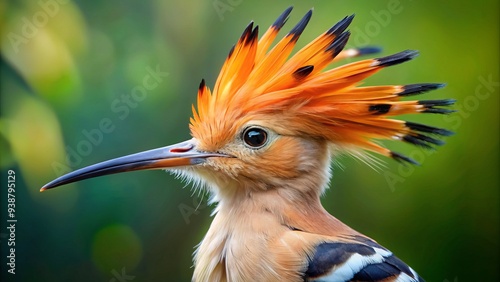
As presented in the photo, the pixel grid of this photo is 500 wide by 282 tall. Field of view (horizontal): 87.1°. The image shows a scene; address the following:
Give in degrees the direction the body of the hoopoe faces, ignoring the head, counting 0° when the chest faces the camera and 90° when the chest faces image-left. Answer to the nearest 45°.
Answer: approximately 90°
